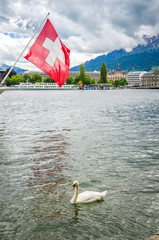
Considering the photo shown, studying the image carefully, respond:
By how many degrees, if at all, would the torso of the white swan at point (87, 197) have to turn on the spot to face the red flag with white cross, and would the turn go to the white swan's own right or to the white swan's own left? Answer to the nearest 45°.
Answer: approximately 90° to the white swan's own right

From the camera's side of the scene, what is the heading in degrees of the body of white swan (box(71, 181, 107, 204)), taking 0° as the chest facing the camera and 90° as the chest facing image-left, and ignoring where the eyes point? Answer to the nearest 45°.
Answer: approximately 90°
